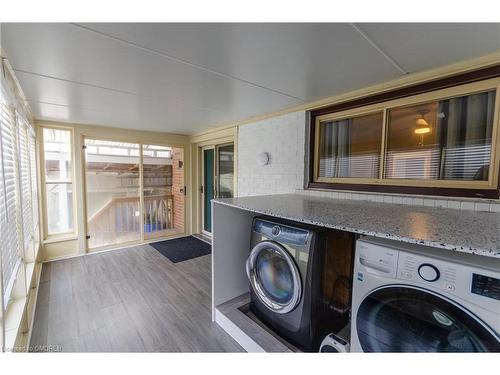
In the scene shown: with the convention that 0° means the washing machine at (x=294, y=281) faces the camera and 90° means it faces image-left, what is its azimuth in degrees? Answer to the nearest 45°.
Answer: approximately 45°

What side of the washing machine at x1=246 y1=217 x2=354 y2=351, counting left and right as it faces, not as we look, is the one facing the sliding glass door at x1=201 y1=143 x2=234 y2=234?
right

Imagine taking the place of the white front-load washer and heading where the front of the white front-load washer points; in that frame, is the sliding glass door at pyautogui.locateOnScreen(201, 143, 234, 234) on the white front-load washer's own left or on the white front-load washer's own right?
on the white front-load washer's own right

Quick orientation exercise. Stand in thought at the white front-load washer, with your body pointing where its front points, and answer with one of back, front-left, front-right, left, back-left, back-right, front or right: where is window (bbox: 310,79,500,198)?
back-right

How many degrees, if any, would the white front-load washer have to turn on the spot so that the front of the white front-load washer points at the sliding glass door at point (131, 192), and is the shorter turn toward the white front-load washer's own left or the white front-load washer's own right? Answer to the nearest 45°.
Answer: approximately 45° to the white front-load washer's own right

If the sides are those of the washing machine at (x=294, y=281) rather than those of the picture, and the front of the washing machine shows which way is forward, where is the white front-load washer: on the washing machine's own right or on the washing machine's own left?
on the washing machine's own left

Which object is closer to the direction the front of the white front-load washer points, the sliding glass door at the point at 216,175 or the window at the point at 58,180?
the window

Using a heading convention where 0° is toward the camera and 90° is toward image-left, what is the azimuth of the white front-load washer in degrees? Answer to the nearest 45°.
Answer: approximately 45°

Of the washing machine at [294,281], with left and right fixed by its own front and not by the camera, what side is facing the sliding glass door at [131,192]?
right

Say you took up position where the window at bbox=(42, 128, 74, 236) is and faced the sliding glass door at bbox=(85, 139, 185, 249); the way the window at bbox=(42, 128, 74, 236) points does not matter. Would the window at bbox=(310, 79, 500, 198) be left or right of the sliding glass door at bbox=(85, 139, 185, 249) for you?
right

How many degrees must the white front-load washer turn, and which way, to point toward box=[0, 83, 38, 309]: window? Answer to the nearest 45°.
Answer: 0° — it already faces it

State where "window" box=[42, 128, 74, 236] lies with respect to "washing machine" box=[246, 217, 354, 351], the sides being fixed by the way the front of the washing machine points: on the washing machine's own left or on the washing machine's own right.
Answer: on the washing machine's own right
